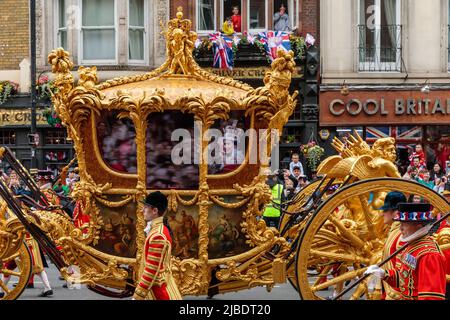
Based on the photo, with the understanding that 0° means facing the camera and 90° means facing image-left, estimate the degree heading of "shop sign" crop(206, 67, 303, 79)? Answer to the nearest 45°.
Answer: approximately 0°

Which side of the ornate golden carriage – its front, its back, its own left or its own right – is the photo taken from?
left

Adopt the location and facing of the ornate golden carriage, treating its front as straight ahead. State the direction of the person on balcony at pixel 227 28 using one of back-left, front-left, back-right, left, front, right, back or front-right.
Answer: right

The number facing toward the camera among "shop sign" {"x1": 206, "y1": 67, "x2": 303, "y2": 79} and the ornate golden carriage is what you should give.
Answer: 1

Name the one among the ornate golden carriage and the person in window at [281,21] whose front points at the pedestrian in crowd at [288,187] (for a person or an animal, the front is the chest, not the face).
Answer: the person in window

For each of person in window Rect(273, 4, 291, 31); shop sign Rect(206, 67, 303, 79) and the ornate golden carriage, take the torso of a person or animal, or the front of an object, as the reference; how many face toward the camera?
2

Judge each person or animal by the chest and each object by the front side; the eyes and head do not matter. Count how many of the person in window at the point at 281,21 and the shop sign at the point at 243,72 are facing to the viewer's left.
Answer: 0

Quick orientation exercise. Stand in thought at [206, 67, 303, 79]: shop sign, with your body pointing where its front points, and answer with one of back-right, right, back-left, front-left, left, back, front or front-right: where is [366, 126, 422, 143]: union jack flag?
left

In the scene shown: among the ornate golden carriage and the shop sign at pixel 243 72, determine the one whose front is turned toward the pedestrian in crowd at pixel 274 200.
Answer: the shop sign

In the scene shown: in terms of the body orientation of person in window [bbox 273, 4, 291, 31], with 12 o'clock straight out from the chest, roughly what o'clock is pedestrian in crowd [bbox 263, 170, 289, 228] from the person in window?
The pedestrian in crowd is roughly at 12 o'clock from the person in window.

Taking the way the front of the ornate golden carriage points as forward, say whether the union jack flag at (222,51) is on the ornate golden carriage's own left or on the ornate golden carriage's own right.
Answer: on the ornate golden carriage's own right

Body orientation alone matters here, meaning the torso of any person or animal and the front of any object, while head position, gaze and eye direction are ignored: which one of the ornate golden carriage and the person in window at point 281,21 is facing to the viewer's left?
the ornate golden carriage

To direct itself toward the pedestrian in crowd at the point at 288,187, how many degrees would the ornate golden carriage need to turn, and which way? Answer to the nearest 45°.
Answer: approximately 90° to its right

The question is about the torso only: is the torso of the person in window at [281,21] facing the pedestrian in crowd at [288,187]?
yes

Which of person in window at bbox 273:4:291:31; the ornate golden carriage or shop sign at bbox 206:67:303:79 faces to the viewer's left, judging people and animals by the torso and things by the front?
the ornate golden carriage
